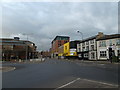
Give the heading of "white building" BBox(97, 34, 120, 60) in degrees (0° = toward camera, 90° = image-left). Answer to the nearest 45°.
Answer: approximately 45°
